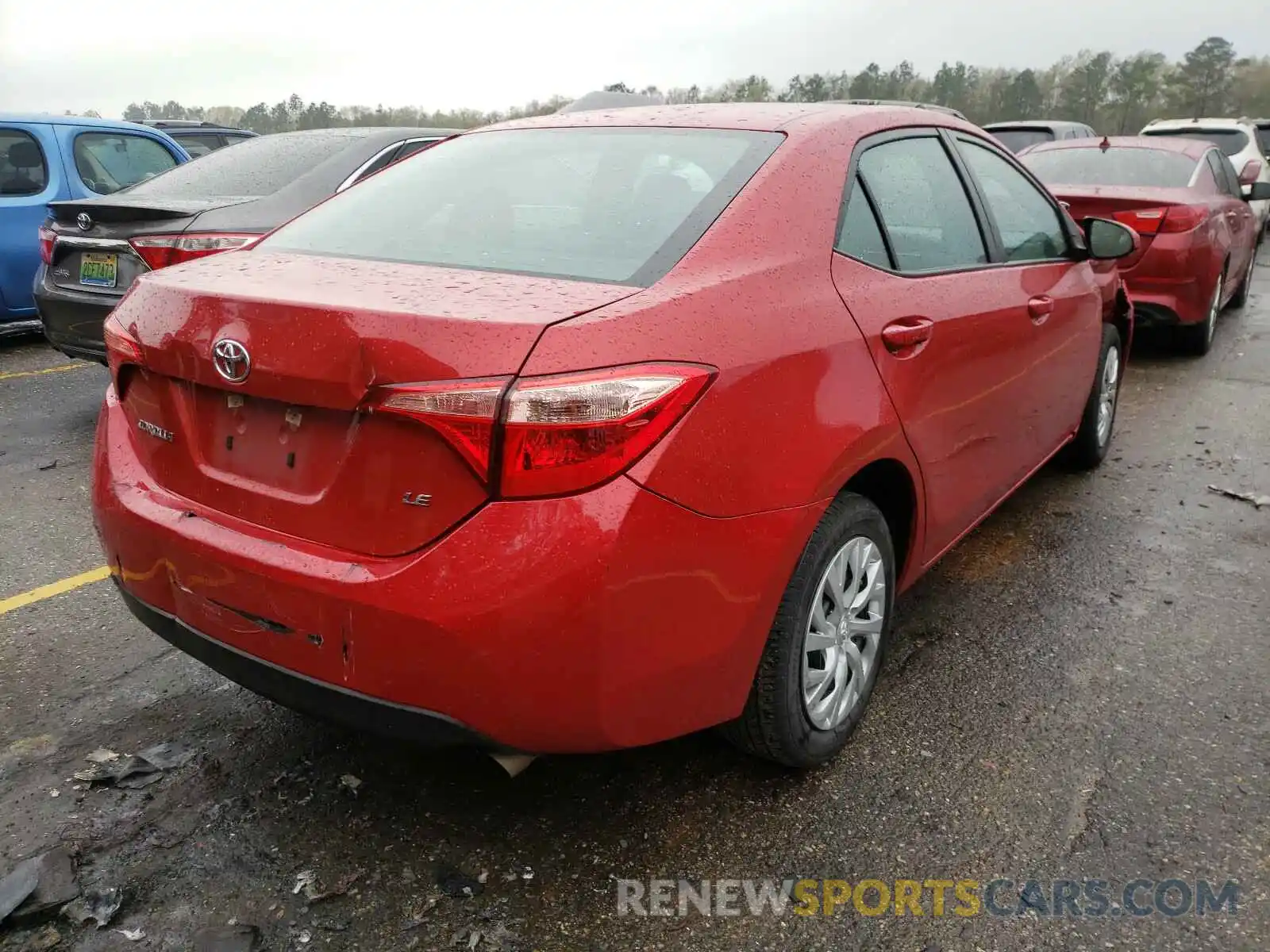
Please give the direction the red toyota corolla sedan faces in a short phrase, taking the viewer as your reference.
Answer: facing away from the viewer and to the right of the viewer

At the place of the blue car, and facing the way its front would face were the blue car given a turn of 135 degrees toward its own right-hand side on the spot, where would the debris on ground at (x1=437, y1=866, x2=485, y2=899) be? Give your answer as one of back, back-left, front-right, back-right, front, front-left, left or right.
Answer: front-left

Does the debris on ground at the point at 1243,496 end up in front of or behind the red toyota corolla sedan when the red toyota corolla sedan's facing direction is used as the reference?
in front

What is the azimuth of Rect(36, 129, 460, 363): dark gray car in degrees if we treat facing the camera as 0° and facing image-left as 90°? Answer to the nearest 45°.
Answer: approximately 225°

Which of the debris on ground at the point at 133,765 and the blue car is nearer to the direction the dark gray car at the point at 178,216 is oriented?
the blue car
